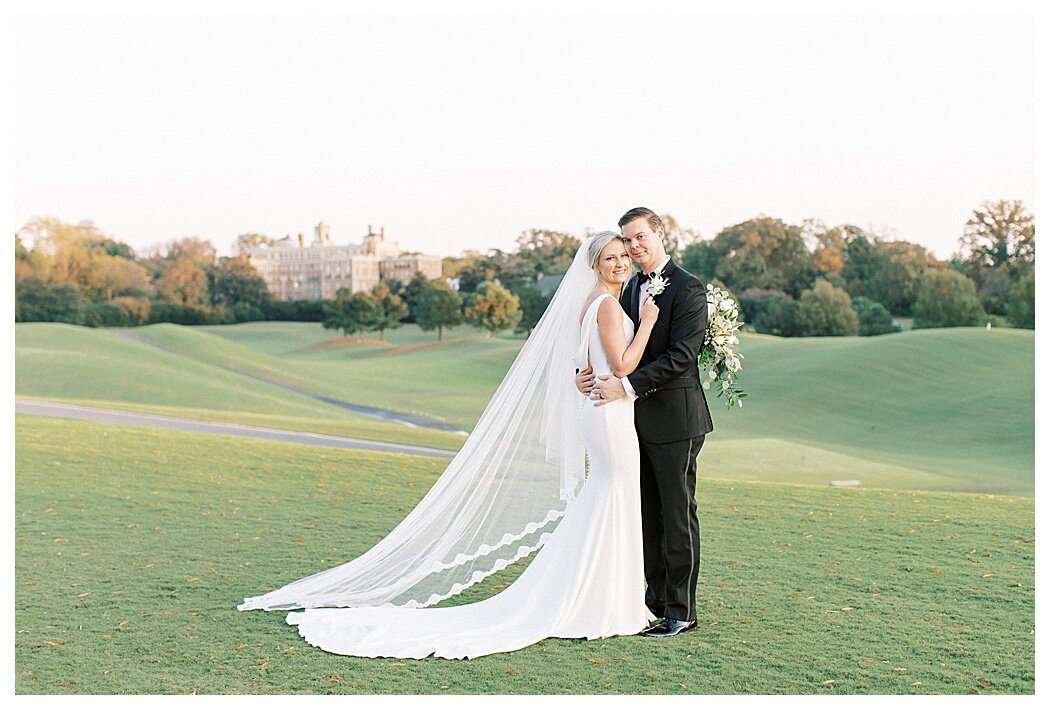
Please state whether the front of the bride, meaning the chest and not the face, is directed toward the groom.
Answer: yes

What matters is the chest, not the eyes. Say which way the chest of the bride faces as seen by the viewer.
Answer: to the viewer's right

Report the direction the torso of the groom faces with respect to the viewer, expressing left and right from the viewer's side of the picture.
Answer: facing the viewer and to the left of the viewer

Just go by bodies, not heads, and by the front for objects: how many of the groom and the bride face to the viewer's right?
1
